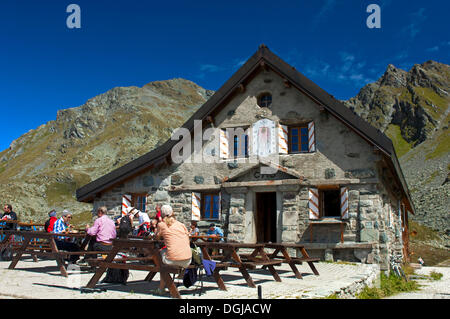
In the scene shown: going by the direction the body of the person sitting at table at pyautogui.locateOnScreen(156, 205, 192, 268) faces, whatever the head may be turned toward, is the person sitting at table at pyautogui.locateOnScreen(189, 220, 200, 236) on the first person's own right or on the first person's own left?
on the first person's own right

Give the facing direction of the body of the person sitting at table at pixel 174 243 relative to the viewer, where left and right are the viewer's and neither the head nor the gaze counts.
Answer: facing away from the viewer and to the left of the viewer

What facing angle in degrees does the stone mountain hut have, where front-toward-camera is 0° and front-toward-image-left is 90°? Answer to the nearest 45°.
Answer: approximately 0°

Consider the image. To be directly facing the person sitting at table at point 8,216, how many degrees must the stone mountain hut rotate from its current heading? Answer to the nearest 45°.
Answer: approximately 90° to its right

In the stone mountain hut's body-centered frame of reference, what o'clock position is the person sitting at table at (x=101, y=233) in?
The person sitting at table is roughly at 1 o'clock from the stone mountain hut.

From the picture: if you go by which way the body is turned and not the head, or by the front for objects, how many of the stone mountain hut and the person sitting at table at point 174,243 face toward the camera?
1
